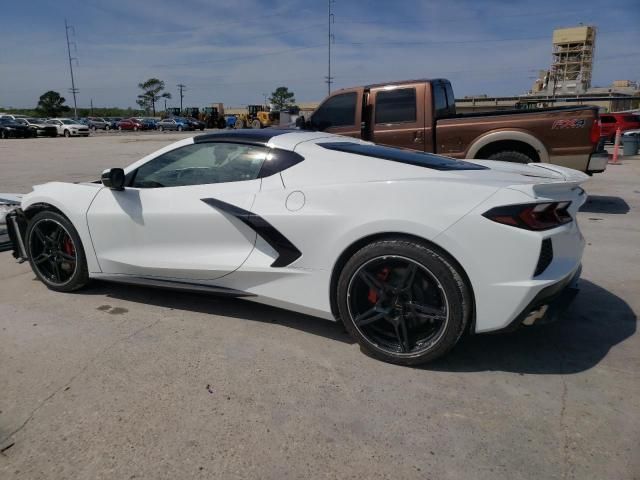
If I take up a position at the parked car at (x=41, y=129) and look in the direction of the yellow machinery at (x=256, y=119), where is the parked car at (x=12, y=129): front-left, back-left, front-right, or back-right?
back-left

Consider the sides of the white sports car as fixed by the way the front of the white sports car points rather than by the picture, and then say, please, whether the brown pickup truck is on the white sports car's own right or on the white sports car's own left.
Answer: on the white sports car's own right

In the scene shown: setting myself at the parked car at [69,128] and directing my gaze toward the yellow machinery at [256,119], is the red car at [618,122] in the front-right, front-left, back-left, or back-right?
front-right

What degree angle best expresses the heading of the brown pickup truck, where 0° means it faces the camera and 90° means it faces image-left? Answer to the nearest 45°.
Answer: approximately 90°

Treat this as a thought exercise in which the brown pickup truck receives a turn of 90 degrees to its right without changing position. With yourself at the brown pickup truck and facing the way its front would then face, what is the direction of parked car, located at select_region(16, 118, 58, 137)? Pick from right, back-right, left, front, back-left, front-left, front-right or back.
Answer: front-left

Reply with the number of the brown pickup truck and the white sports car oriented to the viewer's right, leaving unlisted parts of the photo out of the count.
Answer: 0

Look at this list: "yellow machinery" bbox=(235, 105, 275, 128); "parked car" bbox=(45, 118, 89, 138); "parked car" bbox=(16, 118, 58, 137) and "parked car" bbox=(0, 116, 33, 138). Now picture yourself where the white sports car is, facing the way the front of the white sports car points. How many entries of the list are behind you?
0

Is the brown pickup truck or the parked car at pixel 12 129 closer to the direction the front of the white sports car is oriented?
the parked car

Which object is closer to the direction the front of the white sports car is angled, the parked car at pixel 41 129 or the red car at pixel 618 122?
the parked car

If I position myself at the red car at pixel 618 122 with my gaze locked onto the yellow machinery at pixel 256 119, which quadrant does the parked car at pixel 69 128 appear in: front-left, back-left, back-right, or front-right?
front-left

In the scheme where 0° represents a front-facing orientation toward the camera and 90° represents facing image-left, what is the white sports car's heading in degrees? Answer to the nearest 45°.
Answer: approximately 135°

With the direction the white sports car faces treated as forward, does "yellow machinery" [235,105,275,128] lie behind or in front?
in front

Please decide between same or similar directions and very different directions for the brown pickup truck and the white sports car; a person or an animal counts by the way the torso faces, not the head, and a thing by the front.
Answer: same or similar directions

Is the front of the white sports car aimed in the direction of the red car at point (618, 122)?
no

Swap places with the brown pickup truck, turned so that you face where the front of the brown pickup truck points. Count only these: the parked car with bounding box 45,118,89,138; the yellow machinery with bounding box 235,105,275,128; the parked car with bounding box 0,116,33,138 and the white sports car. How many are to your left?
1

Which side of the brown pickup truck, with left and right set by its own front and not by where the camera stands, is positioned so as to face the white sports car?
left

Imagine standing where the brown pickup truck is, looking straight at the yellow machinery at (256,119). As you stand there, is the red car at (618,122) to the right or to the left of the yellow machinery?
right

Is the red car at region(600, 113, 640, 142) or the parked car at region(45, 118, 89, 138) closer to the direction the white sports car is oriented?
the parked car

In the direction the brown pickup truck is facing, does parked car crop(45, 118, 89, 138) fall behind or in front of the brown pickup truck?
in front

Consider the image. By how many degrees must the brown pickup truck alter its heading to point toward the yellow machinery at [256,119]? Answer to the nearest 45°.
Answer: approximately 45° to its right

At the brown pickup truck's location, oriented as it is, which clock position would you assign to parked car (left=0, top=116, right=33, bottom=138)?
The parked car is roughly at 1 o'clock from the brown pickup truck.
